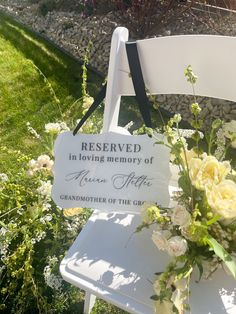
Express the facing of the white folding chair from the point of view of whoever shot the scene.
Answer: facing the viewer and to the left of the viewer

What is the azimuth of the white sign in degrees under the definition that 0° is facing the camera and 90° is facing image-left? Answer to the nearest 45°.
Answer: approximately 0°
